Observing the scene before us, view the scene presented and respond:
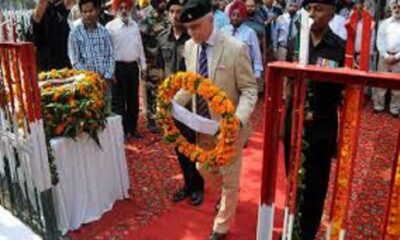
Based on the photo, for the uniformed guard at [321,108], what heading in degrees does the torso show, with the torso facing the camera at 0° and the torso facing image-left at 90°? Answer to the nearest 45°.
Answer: approximately 45°

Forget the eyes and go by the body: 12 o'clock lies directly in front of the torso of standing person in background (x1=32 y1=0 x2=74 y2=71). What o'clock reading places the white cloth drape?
The white cloth drape is roughly at 12 o'clock from the standing person in background.

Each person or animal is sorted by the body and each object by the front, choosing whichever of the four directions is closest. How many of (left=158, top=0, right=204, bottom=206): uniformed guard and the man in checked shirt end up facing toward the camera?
2

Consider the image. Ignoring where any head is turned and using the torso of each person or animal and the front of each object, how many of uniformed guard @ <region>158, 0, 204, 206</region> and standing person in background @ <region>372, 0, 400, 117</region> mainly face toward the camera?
2

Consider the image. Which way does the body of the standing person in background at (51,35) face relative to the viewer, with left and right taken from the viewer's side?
facing the viewer

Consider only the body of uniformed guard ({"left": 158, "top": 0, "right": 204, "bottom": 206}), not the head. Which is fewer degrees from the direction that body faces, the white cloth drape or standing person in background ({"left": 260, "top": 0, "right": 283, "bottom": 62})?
the white cloth drape

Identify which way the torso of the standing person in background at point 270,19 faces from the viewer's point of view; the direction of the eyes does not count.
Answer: toward the camera

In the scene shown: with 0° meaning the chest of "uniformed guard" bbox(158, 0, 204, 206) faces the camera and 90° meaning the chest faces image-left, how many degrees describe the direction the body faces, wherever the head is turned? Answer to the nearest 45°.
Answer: approximately 0°

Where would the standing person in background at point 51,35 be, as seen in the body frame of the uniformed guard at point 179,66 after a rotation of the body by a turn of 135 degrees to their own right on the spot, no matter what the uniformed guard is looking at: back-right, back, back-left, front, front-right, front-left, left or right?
front

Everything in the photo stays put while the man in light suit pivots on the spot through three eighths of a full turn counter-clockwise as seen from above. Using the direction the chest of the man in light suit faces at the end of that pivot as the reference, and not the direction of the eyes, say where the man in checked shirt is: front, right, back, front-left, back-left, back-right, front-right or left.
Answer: back-left

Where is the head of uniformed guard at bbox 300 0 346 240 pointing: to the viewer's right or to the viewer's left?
to the viewer's left

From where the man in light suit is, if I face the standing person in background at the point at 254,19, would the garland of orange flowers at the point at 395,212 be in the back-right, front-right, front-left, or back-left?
back-right

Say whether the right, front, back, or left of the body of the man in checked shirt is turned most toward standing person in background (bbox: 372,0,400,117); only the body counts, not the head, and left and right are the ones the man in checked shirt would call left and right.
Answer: left
